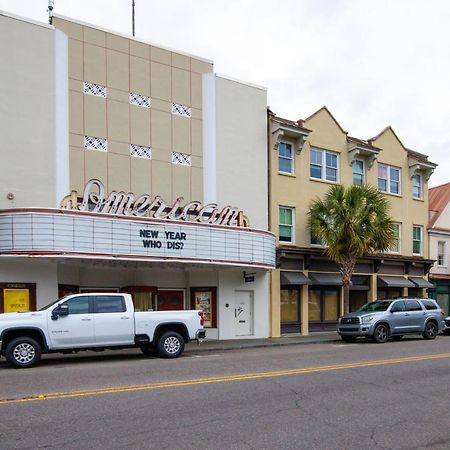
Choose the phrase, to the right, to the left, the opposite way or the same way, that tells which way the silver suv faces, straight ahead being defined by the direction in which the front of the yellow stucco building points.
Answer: to the right

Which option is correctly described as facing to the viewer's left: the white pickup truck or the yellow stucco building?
the white pickup truck

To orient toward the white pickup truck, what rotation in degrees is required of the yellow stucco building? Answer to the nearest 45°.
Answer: approximately 45° to its right

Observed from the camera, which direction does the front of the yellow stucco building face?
facing the viewer and to the right of the viewer

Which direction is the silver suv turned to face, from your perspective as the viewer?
facing the viewer and to the left of the viewer

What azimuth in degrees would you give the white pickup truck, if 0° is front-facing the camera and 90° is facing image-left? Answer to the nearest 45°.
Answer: approximately 90°

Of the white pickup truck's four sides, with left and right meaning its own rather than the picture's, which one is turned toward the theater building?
right

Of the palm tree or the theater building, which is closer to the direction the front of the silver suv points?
the theater building
